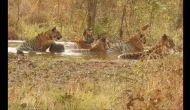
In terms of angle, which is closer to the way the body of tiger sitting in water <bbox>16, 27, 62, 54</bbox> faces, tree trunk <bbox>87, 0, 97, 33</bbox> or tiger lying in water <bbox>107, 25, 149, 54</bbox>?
the tiger lying in water

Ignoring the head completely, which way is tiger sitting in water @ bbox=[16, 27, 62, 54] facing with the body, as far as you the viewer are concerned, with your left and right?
facing to the right of the viewer

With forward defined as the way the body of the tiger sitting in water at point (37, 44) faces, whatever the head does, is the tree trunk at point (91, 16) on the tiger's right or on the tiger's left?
on the tiger's left
